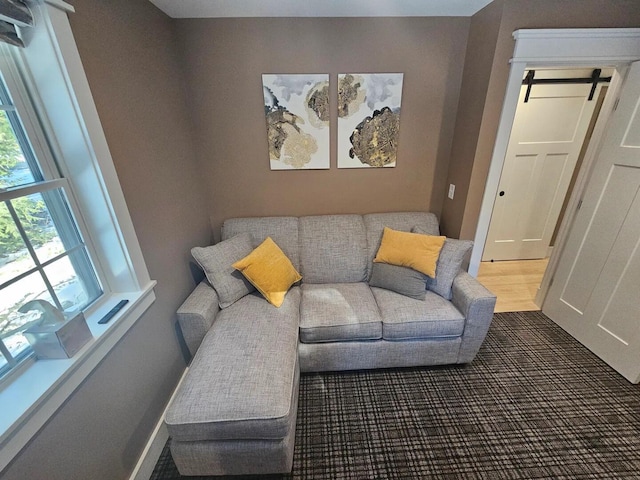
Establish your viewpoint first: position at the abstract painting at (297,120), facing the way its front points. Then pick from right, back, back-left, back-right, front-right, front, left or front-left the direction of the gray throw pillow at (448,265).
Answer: front-left

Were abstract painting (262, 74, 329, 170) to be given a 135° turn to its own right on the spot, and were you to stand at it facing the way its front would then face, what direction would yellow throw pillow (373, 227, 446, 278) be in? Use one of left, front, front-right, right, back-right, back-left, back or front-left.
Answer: back

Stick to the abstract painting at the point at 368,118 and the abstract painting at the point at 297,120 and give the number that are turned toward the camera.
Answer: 2

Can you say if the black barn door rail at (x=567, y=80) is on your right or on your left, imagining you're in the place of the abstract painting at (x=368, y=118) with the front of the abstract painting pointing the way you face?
on your left

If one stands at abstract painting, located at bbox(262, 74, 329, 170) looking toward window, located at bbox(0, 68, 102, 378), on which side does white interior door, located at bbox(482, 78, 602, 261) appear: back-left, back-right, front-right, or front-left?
back-left

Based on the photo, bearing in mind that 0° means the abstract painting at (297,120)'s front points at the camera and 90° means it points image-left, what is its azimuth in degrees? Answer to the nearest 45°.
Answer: approximately 0°

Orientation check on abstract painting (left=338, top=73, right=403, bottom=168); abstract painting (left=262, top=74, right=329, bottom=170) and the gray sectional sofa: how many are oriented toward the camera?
3
